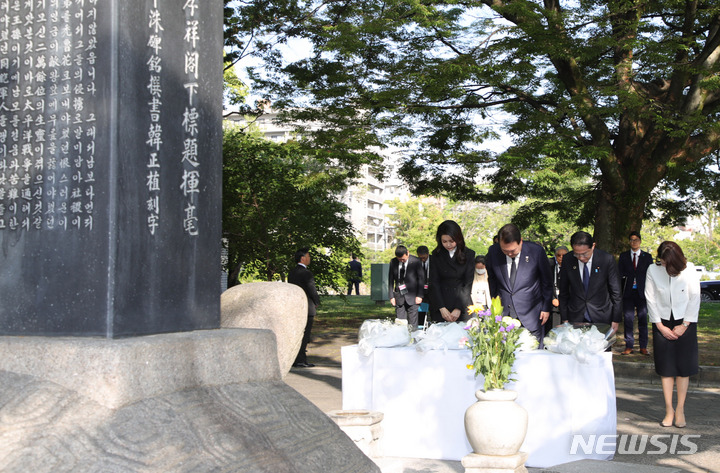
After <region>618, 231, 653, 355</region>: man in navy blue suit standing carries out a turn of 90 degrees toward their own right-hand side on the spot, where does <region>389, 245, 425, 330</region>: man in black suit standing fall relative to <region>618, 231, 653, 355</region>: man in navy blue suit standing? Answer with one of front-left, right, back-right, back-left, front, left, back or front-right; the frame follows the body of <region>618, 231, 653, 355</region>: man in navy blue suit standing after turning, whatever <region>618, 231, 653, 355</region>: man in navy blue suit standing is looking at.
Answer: front

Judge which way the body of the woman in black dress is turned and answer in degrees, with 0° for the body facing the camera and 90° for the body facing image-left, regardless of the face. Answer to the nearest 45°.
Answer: approximately 0°

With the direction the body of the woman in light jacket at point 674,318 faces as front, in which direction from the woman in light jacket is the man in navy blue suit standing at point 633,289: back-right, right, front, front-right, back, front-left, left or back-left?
back

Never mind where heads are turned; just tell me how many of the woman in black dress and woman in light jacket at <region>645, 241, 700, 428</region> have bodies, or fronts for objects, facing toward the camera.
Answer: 2

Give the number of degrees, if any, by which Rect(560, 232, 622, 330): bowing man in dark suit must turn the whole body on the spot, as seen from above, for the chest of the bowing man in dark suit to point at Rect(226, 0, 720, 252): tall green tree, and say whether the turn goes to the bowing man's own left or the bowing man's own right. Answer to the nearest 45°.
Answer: approximately 135° to the bowing man's own right

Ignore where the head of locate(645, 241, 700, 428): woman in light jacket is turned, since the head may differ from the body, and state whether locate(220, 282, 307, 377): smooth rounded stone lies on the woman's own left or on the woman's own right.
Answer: on the woman's own right
